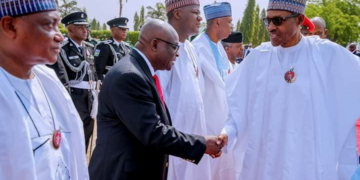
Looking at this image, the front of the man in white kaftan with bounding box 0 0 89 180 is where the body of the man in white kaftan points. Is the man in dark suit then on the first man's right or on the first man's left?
on the first man's left

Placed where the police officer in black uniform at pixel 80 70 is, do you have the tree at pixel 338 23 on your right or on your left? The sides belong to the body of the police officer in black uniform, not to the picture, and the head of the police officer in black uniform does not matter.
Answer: on your left

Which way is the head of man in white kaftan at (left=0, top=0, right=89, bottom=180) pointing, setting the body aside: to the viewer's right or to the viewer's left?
to the viewer's right

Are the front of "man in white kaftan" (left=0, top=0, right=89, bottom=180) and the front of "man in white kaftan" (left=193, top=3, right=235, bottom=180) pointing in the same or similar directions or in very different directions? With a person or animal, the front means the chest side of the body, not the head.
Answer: same or similar directions

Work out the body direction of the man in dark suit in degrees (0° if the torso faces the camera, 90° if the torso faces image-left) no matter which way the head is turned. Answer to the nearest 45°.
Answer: approximately 270°

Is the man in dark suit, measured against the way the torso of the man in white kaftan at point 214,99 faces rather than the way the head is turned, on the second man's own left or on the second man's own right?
on the second man's own right

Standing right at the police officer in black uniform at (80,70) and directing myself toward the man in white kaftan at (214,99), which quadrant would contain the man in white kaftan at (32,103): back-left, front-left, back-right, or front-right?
front-right

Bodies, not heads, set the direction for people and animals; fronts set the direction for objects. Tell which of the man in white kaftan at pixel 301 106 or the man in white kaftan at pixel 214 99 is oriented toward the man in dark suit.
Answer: the man in white kaftan at pixel 301 106

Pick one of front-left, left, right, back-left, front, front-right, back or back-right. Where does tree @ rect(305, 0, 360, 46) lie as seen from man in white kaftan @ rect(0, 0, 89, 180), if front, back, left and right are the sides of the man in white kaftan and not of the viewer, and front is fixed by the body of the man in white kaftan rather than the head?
left

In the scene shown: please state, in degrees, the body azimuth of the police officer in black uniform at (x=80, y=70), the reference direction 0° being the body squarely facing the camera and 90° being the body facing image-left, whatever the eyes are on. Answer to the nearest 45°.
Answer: approximately 315°

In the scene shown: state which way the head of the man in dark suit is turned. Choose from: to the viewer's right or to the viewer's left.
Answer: to the viewer's right

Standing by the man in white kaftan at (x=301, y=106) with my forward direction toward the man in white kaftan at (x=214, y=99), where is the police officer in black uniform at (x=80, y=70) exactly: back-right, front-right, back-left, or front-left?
front-left

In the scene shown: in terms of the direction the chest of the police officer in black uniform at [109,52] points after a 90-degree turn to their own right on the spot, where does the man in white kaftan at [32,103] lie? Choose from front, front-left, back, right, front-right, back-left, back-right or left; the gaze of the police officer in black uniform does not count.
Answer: front-left
